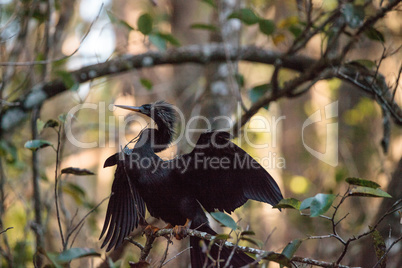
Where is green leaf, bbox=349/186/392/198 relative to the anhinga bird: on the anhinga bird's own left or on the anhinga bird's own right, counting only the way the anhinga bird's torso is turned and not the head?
on the anhinga bird's own left

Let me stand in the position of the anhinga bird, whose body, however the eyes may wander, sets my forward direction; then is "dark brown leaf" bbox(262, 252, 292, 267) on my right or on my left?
on my left

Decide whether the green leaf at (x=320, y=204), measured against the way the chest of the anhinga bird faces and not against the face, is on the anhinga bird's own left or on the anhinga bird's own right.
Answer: on the anhinga bird's own left

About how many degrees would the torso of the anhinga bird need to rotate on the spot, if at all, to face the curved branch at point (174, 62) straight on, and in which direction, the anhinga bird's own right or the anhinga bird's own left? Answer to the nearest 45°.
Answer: approximately 135° to the anhinga bird's own right

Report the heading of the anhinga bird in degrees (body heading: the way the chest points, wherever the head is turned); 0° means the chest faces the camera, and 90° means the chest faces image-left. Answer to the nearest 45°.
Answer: approximately 45°

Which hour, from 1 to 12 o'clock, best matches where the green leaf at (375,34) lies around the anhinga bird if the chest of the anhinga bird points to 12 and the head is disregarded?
The green leaf is roughly at 7 o'clock from the anhinga bird.

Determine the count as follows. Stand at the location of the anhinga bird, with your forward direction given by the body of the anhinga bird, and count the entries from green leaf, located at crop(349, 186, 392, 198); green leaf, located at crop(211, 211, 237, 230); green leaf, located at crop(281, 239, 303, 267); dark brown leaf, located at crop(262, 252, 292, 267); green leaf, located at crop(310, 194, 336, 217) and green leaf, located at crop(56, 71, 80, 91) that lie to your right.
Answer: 1
